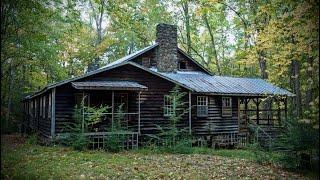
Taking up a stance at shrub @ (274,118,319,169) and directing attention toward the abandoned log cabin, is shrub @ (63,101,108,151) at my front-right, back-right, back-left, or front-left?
front-left

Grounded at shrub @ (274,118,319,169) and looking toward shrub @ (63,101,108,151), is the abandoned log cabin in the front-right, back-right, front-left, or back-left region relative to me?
front-right

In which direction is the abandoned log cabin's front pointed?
toward the camera

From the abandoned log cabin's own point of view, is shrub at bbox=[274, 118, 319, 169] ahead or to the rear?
ahead

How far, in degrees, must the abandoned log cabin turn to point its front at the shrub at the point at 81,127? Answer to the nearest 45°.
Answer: approximately 45° to its right
